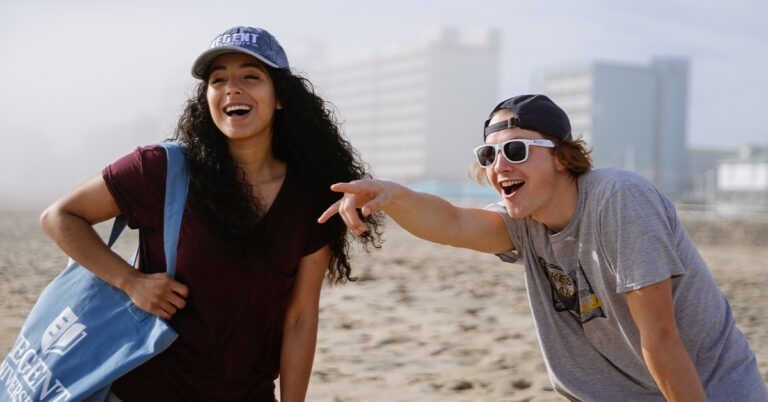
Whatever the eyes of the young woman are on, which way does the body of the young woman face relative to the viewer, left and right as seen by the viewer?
facing the viewer

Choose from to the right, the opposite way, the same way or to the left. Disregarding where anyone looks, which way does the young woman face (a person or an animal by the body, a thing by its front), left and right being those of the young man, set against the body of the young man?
to the left

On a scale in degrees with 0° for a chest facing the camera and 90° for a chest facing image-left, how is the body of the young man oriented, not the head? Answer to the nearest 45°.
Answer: approximately 45°

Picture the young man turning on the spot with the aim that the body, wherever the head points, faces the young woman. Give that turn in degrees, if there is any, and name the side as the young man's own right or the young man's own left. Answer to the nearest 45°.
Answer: approximately 45° to the young man's own right

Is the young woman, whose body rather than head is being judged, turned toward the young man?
no

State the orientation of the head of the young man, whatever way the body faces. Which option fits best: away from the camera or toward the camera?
toward the camera

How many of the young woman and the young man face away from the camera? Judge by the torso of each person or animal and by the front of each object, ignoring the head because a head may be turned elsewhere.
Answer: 0

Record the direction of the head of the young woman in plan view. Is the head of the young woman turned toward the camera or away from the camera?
toward the camera
